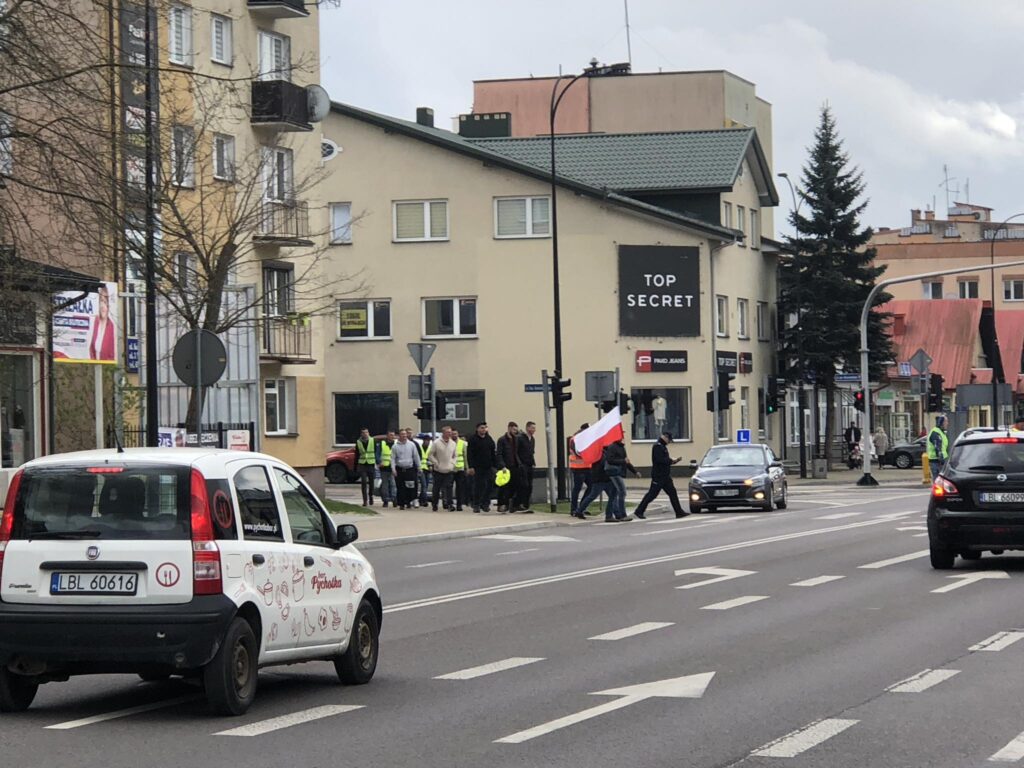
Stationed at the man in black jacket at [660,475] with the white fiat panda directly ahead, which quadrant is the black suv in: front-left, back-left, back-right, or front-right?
front-left

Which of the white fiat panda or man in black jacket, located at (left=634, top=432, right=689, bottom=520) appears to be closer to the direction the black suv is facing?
the man in black jacket

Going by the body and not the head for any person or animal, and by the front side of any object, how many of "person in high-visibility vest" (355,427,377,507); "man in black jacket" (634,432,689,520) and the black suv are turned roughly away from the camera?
1

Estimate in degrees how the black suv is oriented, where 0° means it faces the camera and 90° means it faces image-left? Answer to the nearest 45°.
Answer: approximately 180°

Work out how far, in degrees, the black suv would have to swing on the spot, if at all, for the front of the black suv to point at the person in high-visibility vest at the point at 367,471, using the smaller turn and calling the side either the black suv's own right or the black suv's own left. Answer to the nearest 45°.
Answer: approximately 45° to the black suv's own left

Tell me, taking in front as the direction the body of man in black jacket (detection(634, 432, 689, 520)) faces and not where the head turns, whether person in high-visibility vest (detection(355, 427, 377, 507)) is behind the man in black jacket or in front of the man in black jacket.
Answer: behind

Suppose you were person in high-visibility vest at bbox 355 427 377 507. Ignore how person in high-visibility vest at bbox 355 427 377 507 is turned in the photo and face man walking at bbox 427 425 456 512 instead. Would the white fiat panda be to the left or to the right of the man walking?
right

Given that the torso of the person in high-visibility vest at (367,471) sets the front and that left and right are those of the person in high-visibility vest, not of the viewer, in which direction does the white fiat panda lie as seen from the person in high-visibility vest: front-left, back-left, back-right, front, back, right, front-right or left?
front

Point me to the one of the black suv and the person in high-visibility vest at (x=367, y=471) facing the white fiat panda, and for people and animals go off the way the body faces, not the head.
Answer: the person in high-visibility vest

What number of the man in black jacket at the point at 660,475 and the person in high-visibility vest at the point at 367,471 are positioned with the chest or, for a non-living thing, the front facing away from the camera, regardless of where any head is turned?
0
